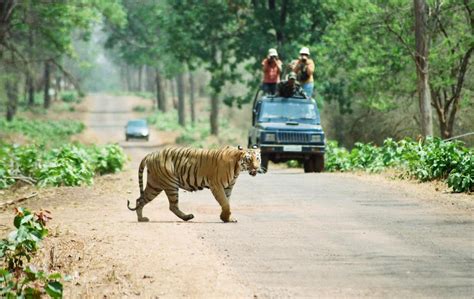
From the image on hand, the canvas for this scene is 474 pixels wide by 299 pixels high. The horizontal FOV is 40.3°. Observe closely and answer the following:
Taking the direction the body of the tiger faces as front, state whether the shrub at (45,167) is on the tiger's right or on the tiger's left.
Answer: on the tiger's left

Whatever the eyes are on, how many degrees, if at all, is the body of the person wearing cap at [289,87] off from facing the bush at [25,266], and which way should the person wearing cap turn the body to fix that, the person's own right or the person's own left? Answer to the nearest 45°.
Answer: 0° — they already face it

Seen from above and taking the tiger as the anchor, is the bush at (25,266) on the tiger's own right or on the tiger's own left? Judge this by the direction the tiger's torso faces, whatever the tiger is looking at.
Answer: on the tiger's own right

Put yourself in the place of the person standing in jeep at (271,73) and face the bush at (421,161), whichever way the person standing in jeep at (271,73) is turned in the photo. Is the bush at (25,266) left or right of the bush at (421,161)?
right

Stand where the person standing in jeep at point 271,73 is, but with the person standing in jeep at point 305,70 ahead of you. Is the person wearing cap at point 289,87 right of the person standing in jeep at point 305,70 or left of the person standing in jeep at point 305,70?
right

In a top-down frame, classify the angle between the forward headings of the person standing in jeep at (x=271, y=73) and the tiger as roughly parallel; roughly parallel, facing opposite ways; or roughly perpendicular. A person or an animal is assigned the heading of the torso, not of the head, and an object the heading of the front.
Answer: roughly perpendicular

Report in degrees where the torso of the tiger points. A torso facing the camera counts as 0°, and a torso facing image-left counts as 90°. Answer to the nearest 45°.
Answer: approximately 270°

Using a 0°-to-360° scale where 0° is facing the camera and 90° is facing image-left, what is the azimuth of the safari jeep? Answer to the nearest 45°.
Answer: approximately 0°
